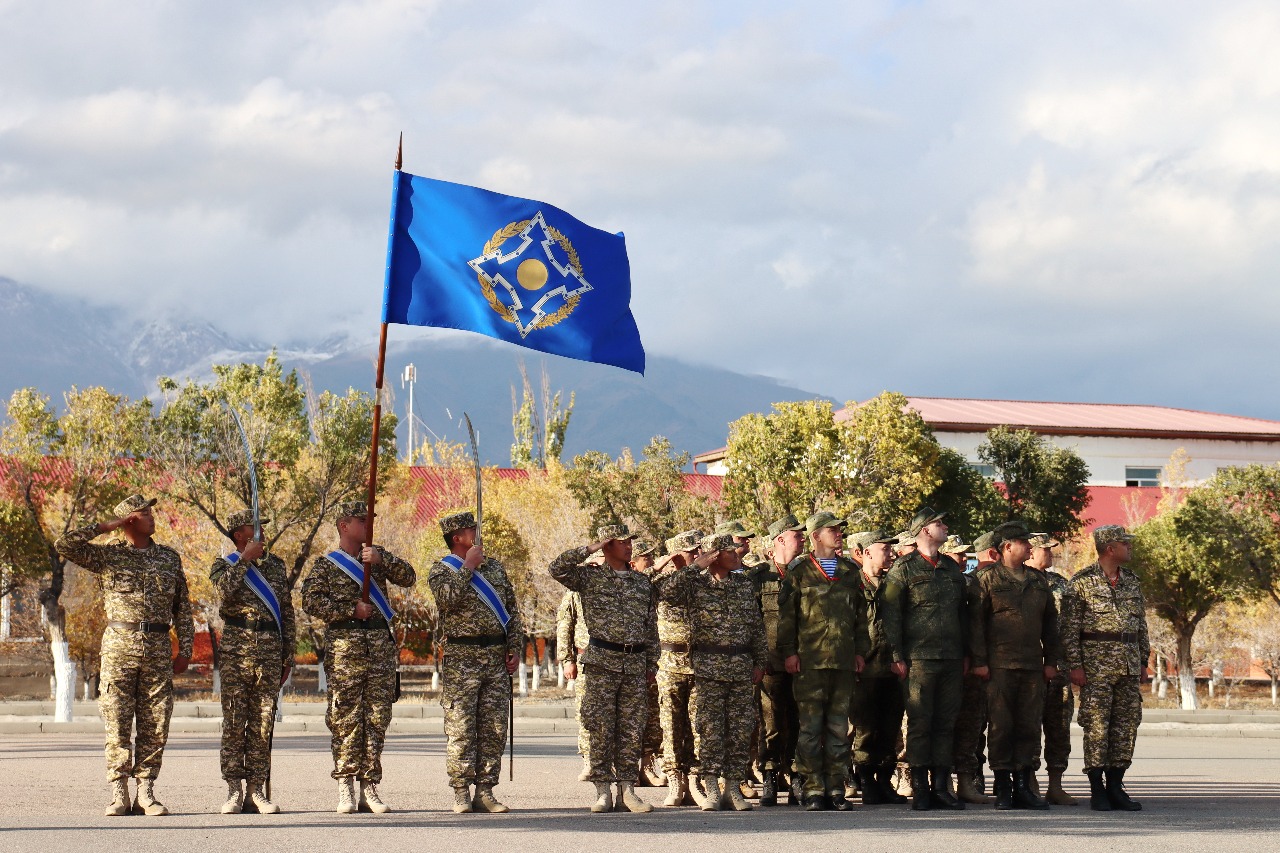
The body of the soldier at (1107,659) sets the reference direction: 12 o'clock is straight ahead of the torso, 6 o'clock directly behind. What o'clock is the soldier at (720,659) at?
the soldier at (720,659) is roughly at 4 o'clock from the soldier at (1107,659).

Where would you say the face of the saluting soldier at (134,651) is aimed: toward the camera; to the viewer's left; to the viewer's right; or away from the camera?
to the viewer's right

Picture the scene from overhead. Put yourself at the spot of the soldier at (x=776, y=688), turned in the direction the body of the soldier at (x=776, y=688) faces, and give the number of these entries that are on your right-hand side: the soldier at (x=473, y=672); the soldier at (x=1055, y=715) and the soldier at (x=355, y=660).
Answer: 2

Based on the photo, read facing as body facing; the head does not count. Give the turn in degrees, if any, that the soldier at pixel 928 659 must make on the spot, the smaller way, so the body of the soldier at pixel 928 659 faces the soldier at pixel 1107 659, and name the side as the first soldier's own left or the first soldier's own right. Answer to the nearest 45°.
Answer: approximately 45° to the first soldier's own left

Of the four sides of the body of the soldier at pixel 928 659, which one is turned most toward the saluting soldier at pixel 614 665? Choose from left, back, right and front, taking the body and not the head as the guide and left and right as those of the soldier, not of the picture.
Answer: right

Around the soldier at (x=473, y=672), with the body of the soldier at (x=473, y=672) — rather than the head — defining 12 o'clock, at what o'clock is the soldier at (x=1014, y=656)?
the soldier at (x=1014, y=656) is roughly at 10 o'clock from the soldier at (x=473, y=672).

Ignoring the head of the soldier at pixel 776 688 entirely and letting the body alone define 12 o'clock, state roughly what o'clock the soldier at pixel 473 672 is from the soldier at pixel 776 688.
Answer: the soldier at pixel 473 672 is roughly at 3 o'clock from the soldier at pixel 776 688.

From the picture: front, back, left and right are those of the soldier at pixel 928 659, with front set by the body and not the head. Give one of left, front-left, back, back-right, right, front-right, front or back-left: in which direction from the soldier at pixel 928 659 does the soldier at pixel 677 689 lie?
back-right

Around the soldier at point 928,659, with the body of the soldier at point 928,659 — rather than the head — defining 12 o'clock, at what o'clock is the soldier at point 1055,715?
the soldier at point 1055,715 is roughly at 9 o'clock from the soldier at point 928,659.

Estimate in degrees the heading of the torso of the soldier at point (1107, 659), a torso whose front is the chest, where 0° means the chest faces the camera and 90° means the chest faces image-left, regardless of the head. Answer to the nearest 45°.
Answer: approximately 315°

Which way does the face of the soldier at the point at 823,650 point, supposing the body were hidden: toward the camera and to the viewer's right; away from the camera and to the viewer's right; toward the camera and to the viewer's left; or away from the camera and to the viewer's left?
toward the camera and to the viewer's right
